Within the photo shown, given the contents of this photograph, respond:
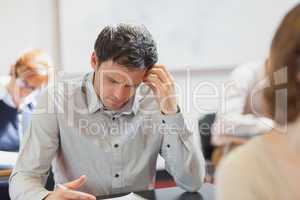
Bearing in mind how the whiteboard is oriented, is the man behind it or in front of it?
in front

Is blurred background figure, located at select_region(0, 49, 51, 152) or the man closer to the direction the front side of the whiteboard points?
the man

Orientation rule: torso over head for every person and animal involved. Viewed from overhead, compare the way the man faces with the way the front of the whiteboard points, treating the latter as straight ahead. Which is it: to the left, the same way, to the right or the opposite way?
the same way

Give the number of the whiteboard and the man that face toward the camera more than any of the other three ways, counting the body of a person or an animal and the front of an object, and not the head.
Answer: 2

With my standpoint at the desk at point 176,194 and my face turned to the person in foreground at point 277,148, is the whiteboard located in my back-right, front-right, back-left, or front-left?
back-left

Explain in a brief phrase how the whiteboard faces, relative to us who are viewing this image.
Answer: facing the viewer

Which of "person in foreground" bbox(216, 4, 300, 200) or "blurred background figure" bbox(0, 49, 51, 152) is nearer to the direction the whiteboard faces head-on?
the person in foreground

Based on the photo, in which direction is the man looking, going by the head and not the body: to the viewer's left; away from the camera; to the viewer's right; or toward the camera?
toward the camera

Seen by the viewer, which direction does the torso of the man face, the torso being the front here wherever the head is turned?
toward the camera

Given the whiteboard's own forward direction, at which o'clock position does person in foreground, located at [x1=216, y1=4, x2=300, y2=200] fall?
The person in foreground is roughly at 12 o'clock from the whiteboard.

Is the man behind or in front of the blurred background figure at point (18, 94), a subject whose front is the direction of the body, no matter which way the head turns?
in front

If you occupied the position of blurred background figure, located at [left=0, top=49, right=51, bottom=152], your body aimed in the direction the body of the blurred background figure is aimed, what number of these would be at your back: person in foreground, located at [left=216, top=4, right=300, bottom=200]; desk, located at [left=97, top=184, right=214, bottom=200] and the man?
0
